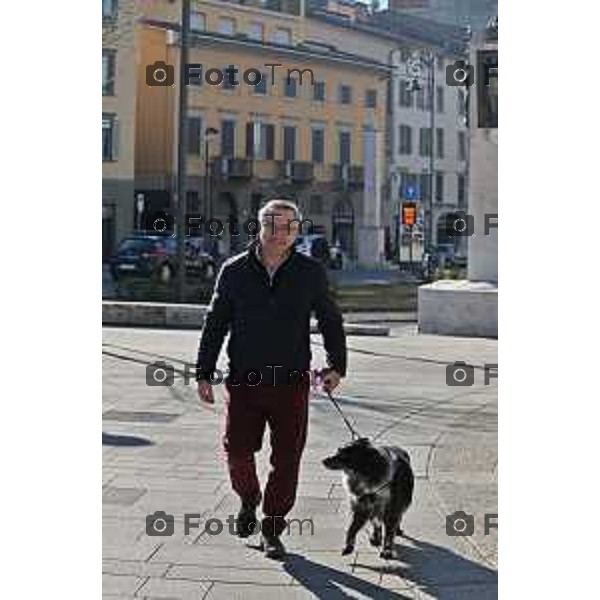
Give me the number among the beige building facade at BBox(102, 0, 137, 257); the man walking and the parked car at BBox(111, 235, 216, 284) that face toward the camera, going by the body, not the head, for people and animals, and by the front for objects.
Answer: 2

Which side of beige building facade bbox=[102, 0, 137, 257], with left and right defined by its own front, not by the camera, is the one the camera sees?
front

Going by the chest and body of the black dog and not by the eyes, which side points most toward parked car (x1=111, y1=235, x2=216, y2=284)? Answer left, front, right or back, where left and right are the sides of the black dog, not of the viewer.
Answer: back

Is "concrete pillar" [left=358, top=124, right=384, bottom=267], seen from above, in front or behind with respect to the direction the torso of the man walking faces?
behind

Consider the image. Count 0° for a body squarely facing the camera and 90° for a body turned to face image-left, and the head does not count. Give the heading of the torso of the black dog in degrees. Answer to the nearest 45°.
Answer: approximately 45°

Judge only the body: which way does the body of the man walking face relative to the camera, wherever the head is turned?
toward the camera
